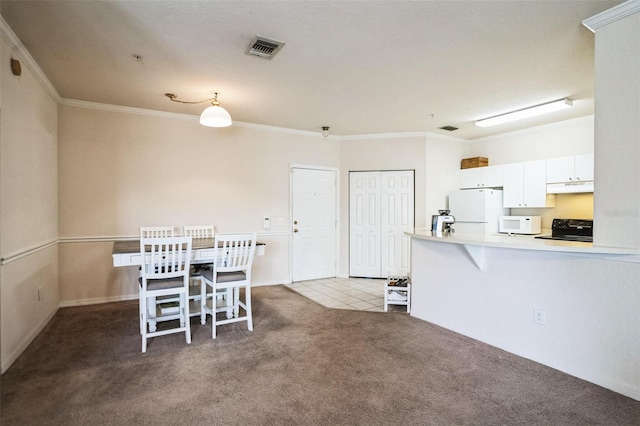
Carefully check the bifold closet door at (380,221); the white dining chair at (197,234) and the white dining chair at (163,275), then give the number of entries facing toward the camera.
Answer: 2

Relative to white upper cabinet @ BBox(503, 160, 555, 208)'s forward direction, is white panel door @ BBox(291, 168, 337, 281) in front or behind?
in front

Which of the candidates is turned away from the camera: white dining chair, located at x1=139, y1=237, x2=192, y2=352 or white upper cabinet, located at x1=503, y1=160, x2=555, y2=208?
the white dining chair

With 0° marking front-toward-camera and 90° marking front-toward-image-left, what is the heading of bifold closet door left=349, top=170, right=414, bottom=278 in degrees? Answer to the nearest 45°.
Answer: approximately 0°

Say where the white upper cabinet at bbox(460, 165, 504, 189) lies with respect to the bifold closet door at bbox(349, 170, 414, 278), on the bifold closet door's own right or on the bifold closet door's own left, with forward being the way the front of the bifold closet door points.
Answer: on the bifold closet door's own left

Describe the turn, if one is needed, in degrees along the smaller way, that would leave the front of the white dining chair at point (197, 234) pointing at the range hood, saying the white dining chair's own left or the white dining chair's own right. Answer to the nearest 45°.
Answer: approximately 90° to the white dining chair's own left

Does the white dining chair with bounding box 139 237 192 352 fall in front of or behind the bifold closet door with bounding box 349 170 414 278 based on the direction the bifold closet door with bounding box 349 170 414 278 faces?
in front

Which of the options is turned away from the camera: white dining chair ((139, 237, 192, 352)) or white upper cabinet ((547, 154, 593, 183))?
the white dining chair

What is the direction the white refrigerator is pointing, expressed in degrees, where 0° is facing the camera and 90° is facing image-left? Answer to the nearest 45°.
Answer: approximately 45°

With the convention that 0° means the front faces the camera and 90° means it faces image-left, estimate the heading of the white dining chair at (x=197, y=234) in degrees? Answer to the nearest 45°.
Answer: approximately 0°
